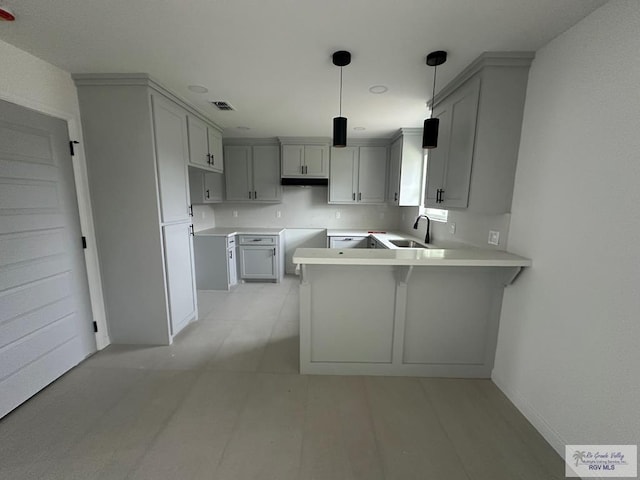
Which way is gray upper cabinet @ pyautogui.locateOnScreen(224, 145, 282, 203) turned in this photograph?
toward the camera

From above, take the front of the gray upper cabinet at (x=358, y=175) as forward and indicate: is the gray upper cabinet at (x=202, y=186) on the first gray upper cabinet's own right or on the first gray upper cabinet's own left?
on the first gray upper cabinet's own right

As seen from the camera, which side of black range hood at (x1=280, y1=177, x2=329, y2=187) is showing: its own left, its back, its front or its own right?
front

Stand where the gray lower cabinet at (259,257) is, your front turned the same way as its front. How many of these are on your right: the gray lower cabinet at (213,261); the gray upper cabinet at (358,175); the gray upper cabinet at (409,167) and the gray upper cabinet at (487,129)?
1

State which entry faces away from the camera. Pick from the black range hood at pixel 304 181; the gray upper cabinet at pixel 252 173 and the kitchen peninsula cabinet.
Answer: the kitchen peninsula cabinet

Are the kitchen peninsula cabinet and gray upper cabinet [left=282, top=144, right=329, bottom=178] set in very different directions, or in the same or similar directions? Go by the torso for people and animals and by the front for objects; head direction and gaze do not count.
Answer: very different directions

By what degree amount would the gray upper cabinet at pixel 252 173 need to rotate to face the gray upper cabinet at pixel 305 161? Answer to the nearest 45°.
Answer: approximately 90° to its left

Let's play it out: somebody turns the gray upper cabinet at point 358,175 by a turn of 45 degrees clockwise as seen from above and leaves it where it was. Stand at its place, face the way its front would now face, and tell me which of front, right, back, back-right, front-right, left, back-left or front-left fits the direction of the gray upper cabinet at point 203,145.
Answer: front

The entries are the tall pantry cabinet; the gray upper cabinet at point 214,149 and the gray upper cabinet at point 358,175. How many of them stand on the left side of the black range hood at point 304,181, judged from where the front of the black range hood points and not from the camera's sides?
1

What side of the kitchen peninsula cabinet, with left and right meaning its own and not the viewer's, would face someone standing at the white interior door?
left

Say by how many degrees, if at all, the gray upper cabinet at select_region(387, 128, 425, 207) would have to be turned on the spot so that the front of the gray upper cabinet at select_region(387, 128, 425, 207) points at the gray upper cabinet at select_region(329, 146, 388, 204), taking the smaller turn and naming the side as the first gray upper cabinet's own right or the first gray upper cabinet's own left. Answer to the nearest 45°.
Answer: approximately 45° to the first gray upper cabinet's own right

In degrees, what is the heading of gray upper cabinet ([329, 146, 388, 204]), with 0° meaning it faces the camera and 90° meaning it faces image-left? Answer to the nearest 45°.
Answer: approximately 0°

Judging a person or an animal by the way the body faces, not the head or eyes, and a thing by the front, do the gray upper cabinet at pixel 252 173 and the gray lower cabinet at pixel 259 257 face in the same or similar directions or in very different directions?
same or similar directions
